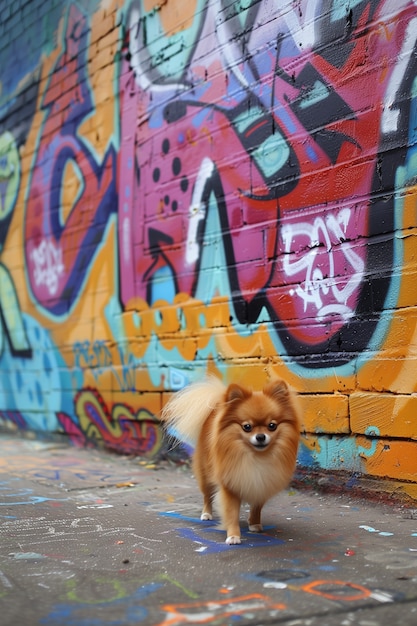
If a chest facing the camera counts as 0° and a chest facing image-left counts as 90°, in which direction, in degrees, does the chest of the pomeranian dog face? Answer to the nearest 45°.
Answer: approximately 315°
